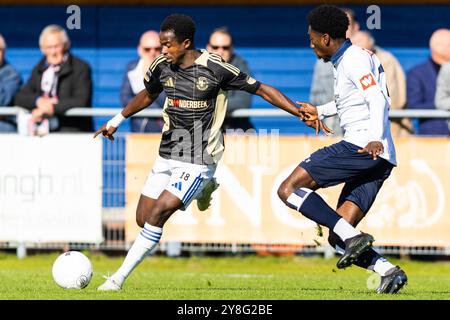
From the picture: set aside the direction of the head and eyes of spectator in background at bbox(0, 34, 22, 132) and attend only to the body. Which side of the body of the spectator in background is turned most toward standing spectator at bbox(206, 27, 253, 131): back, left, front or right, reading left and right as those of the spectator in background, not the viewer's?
left

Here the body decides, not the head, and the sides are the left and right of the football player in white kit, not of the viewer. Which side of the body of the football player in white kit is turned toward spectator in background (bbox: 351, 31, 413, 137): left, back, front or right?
right

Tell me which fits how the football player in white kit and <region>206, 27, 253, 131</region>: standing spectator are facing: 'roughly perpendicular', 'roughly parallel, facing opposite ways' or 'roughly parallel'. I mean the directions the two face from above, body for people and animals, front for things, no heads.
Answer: roughly perpendicular

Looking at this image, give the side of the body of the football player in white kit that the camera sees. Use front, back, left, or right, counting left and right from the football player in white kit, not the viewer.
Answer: left

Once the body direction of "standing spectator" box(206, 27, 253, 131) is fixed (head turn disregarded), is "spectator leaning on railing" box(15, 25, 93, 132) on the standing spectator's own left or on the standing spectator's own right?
on the standing spectator's own right

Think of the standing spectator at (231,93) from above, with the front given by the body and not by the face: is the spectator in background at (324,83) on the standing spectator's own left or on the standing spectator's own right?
on the standing spectator's own left

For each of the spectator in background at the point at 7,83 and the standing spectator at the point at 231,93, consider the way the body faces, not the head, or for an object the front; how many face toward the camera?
2
